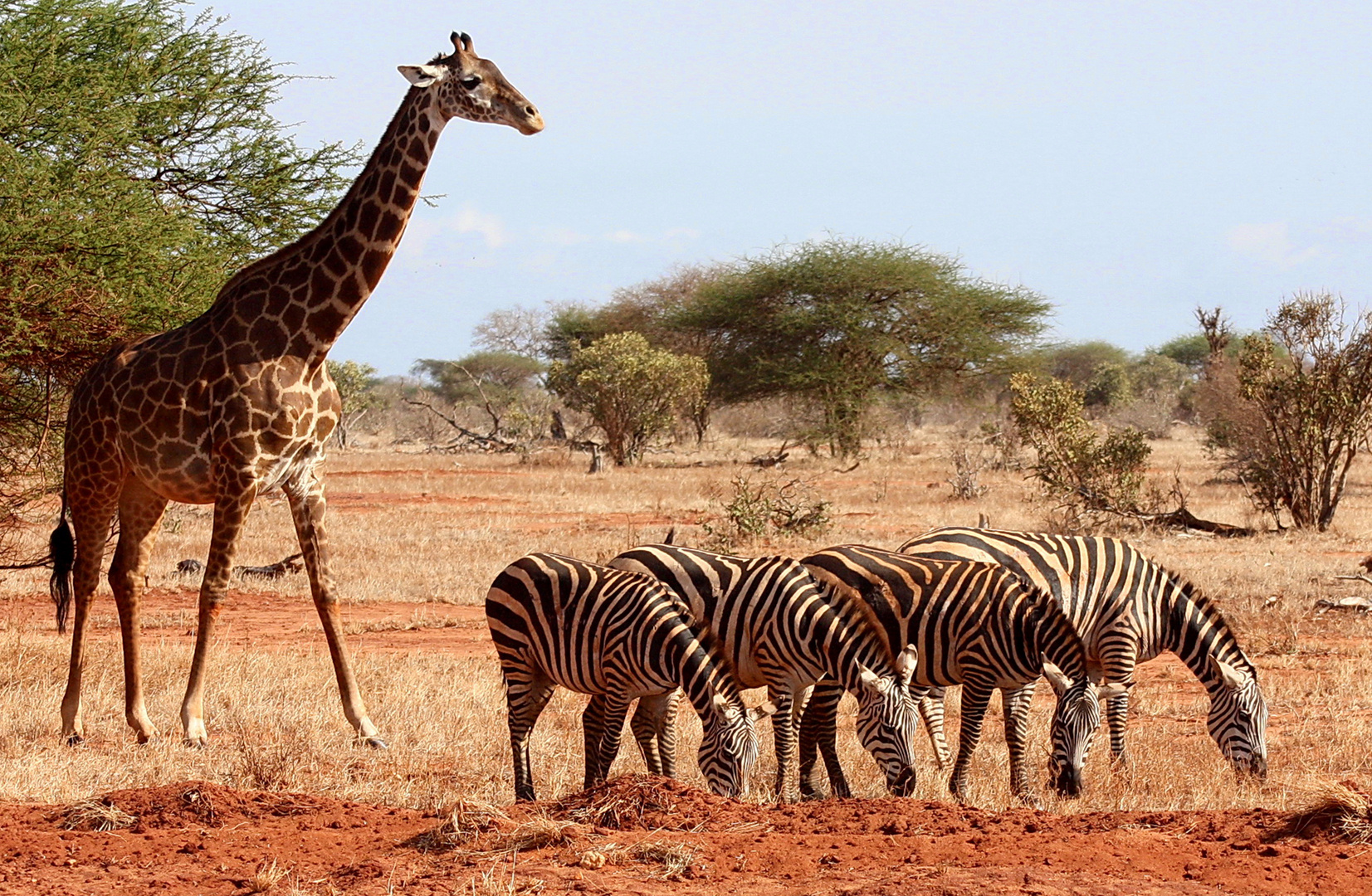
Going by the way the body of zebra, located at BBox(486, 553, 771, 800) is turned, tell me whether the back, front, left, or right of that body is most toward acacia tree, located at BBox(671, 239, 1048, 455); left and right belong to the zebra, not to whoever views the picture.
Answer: left

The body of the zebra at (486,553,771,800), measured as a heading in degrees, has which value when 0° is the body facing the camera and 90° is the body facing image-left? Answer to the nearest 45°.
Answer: approximately 270°

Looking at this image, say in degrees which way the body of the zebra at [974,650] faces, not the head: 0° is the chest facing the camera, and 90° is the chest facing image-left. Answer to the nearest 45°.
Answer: approximately 315°

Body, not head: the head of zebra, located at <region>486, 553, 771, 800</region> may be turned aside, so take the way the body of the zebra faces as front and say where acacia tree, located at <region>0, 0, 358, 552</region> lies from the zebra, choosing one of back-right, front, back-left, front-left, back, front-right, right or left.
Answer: back-left

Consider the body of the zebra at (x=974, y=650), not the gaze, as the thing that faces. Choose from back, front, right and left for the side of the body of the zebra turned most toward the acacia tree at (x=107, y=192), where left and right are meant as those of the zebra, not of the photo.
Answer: back

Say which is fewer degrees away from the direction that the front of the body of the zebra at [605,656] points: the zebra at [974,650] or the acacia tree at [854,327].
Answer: the zebra
